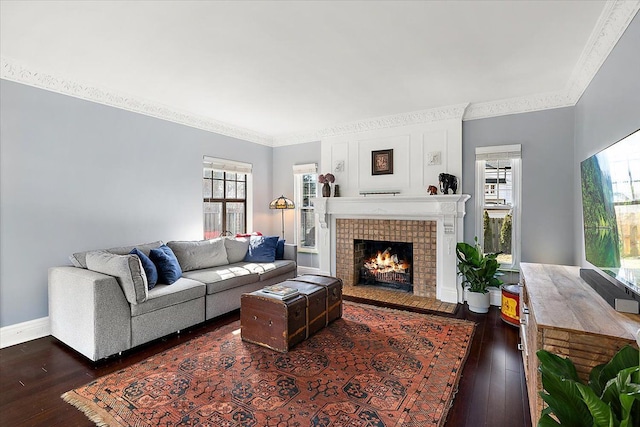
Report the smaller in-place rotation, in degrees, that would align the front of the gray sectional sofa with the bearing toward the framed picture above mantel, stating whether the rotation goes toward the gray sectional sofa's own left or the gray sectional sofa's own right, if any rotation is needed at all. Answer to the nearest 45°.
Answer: approximately 45° to the gray sectional sofa's own left

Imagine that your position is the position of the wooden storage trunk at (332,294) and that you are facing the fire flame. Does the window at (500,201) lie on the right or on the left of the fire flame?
right

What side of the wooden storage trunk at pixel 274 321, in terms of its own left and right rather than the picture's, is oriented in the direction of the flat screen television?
front

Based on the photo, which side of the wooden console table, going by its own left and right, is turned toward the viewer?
left

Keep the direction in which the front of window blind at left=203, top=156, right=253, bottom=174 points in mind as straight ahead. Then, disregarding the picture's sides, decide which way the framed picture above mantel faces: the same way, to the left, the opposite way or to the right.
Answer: to the right

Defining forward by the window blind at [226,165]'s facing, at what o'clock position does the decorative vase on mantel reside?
The decorative vase on mantel is roughly at 11 o'clock from the window blind.

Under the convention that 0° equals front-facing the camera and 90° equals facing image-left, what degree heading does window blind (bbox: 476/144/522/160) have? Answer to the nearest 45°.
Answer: approximately 0°
